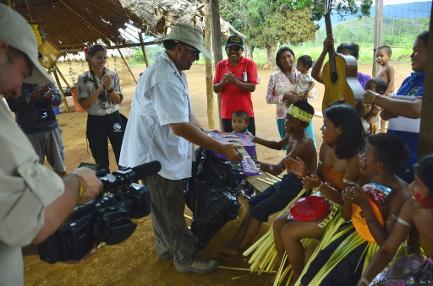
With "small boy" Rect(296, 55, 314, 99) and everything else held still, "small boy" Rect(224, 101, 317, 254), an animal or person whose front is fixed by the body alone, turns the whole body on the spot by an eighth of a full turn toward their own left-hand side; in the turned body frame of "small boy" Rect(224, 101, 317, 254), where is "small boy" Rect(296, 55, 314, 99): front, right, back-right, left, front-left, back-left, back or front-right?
back-right

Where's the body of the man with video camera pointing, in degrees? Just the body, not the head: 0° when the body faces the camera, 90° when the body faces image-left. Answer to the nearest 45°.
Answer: approximately 270°

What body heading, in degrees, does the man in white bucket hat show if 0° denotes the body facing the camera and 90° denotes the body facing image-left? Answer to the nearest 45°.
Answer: approximately 270°

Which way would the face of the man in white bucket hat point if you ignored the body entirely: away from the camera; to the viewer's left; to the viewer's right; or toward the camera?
to the viewer's right

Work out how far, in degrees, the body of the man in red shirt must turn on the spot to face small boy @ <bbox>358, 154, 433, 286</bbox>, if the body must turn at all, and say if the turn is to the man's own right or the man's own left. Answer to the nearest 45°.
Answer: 0° — they already face them

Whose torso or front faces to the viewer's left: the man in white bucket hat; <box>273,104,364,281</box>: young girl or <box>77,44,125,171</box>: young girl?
<box>273,104,364,281</box>: young girl

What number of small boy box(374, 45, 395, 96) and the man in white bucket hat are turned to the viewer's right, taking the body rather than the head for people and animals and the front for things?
1

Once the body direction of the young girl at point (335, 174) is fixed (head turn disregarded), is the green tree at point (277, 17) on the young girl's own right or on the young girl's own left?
on the young girl's own right

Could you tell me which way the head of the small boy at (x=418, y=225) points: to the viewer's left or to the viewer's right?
to the viewer's left

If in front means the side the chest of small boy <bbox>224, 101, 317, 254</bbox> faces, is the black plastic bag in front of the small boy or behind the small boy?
in front

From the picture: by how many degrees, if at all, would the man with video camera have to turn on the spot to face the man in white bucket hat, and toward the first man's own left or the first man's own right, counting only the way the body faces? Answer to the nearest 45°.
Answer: approximately 45° to the first man's own left

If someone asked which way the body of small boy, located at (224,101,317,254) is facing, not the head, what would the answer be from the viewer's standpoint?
to the viewer's left

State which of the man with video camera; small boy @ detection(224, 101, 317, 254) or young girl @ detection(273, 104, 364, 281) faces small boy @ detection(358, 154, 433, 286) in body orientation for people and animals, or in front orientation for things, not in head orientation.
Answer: the man with video camera

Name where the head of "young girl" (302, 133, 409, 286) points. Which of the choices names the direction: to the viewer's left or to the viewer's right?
to the viewer's left
